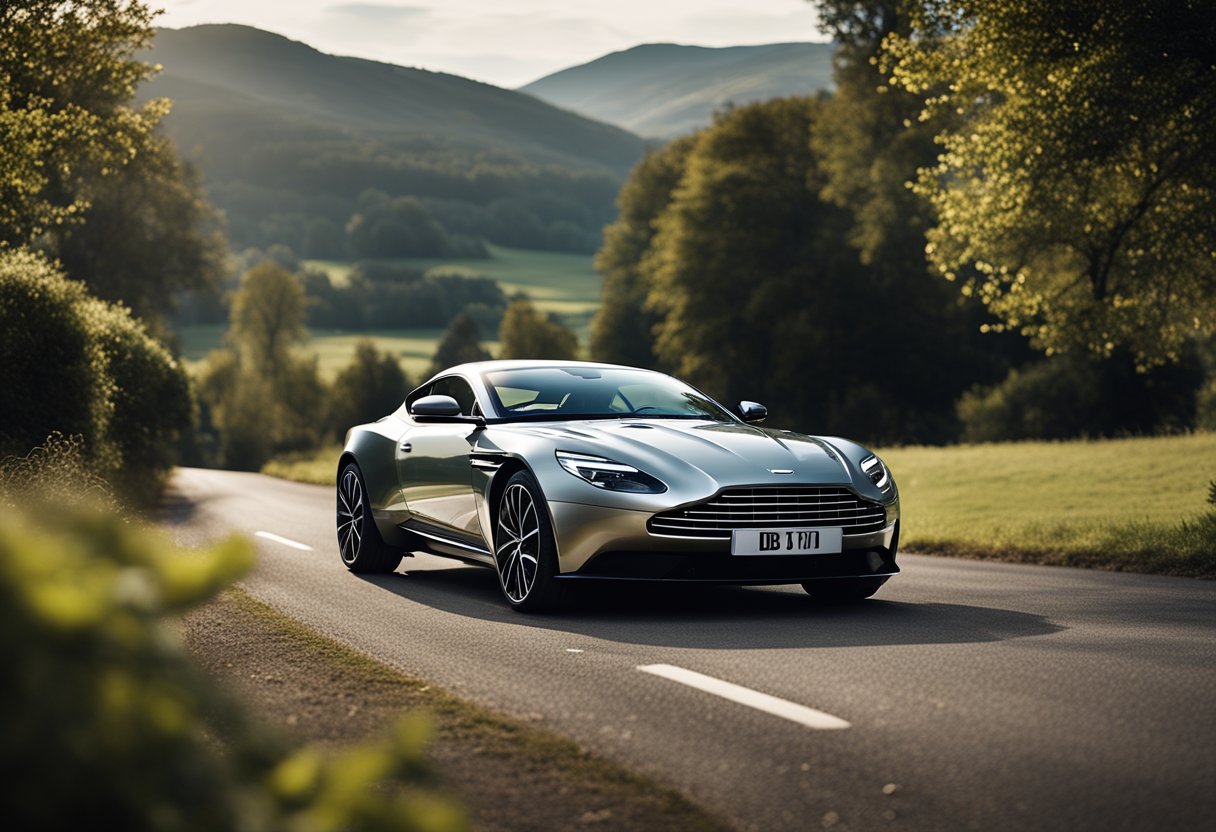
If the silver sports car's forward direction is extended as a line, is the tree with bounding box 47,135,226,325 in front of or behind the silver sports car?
behind

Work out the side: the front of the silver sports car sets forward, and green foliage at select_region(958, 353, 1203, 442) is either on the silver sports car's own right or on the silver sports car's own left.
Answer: on the silver sports car's own left

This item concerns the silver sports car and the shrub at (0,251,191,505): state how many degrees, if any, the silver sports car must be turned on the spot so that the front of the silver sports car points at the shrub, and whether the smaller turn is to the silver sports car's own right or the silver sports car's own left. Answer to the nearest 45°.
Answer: approximately 180°

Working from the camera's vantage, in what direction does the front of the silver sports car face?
facing the viewer and to the right of the viewer

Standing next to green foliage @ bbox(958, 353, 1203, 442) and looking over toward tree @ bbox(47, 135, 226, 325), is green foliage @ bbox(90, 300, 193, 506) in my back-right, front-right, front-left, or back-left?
front-left

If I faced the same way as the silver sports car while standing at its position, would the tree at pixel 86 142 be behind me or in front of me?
behind
